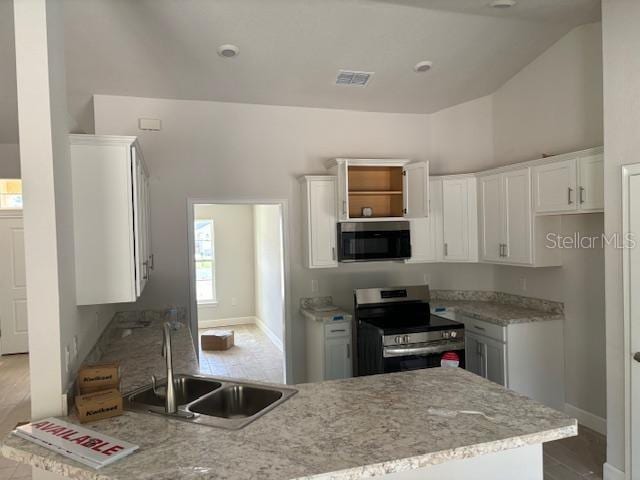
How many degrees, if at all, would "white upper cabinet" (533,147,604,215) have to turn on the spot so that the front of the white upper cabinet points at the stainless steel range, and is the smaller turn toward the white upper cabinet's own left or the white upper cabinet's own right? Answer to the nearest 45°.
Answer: approximately 45° to the white upper cabinet's own right

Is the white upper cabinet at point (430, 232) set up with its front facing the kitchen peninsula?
yes

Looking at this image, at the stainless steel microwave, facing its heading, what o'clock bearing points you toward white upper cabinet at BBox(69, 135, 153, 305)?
The white upper cabinet is roughly at 1 o'clock from the stainless steel microwave.

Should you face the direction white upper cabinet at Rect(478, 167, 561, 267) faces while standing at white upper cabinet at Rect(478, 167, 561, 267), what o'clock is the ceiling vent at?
The ceiling vent is roughly at 1 o'clock from the white upper cabinet.

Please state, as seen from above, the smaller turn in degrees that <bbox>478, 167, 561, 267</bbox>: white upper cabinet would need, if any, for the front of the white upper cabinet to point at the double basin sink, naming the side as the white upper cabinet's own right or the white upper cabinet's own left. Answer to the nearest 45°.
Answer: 0° — it already faces it

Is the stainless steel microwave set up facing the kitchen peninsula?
yes

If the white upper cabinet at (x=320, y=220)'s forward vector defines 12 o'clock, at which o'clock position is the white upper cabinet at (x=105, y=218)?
the white upper cabinet at (x=105, y=218) is roughly at 1 o'clock from the white upper cabinet at (x=320, y=220).

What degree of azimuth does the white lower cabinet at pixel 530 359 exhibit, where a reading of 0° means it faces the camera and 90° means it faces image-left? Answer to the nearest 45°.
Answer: approximately 45°
